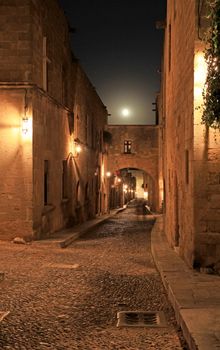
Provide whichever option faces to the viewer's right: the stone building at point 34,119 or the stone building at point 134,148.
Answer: the stone building at point 34,119

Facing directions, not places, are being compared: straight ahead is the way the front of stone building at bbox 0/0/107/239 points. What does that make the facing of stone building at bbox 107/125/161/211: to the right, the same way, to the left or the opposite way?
to the right

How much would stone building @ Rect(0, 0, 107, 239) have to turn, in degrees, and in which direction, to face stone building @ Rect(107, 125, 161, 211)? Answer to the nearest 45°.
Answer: approximately 90° to its left

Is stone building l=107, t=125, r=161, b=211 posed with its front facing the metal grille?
yes

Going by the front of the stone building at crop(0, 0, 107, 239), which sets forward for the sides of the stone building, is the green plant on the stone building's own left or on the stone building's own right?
on the stone building's own right

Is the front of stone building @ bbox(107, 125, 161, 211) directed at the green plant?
yes

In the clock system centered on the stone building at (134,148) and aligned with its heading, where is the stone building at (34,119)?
the stone building at (34,119) is roughly at 12 o'clock from the stone building at (134,148).

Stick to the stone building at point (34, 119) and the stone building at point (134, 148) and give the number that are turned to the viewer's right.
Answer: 1

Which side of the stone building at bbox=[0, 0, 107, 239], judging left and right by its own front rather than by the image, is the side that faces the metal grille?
right

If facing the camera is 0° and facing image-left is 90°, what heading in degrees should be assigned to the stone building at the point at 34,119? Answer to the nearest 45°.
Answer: approximately 270°
